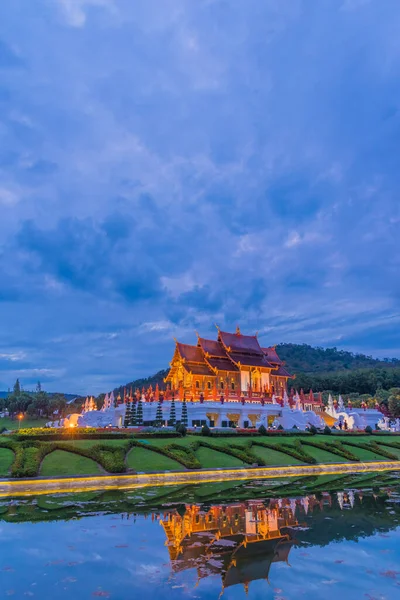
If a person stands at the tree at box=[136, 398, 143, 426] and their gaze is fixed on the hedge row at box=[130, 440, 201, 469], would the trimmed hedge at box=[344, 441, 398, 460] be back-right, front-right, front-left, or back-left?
front-left

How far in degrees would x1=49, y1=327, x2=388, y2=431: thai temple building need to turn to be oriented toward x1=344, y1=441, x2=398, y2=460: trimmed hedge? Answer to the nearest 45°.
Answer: approximately 90° to its left

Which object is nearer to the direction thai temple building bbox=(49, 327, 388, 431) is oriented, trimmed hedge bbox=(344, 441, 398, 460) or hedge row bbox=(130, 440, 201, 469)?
the hedge row

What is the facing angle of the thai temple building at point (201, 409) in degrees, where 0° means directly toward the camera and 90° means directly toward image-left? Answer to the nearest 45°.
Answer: approximately 45°

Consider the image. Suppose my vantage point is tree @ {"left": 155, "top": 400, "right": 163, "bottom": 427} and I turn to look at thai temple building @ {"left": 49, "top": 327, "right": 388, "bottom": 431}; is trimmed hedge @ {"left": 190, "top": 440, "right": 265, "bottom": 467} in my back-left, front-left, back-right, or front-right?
back-right

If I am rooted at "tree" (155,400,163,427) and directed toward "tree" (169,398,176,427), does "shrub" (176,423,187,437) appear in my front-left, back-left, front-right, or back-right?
front-right

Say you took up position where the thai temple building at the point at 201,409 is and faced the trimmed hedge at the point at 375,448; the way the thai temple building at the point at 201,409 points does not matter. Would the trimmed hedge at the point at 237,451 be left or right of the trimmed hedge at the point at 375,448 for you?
right

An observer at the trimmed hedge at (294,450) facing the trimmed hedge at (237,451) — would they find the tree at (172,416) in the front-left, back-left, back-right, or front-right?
front-right

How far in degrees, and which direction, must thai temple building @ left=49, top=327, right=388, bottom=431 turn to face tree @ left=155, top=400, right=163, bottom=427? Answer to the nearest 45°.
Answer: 0° — it already faces it

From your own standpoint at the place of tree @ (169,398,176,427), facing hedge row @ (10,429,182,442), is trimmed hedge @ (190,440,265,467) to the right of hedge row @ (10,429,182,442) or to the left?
left

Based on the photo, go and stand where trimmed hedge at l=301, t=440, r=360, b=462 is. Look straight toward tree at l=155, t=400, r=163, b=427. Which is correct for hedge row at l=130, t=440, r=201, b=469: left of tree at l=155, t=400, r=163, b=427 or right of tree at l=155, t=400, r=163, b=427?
left
